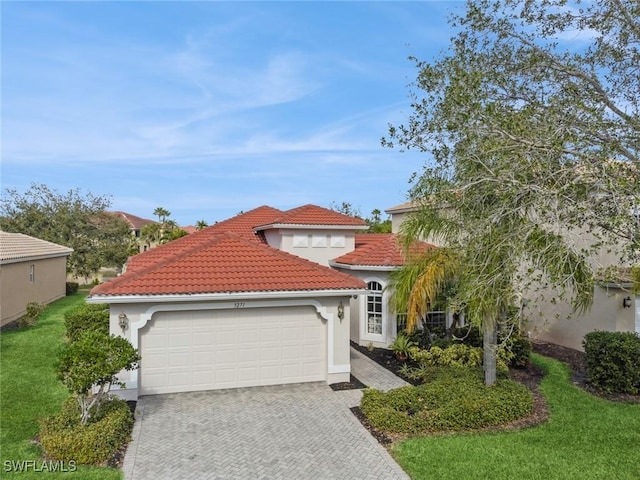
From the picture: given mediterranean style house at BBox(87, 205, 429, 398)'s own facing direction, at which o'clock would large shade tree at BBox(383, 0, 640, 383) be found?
The large shade tree is roughly at 10 o'clock from the mediterranean style house.

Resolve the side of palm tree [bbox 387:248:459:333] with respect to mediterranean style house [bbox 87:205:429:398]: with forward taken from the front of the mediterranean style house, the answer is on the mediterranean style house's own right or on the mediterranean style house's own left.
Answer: on the mediterranean style house's own left

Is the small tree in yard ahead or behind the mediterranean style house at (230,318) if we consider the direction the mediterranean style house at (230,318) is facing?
ahead

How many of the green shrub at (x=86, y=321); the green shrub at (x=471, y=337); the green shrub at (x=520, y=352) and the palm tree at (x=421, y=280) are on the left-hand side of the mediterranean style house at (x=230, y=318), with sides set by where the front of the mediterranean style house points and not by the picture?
3

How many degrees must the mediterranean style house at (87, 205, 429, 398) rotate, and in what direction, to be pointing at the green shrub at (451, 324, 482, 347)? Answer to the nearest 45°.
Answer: approximately 90° to its left

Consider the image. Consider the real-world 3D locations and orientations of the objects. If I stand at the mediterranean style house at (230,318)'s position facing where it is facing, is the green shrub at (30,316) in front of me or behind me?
behind

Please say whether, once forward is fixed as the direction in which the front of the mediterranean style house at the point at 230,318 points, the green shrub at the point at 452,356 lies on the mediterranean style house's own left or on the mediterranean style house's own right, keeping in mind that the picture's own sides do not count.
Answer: on the mediterranean style house's own left

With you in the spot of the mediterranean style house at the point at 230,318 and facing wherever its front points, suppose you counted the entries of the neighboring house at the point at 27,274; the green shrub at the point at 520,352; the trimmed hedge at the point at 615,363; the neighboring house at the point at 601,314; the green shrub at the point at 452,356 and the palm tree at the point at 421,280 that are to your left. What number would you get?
5

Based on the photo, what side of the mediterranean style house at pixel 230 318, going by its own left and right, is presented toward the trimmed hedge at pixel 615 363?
left

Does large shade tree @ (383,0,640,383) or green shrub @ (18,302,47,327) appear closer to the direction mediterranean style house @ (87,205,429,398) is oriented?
the large shade tree

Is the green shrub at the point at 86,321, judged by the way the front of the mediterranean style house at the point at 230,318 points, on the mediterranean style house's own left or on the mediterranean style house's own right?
on the mediterranean style house's own right

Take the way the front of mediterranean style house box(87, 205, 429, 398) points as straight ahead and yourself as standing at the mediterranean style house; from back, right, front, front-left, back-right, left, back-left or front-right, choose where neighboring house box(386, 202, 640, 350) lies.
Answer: left

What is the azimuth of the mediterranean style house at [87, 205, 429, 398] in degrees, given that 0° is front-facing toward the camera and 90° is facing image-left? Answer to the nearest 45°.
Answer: approximately 0°

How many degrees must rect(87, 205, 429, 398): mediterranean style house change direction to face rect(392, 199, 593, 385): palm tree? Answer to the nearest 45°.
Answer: approximately 45° to its left

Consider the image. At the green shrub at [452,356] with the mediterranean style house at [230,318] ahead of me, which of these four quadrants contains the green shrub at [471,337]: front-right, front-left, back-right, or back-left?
back-right

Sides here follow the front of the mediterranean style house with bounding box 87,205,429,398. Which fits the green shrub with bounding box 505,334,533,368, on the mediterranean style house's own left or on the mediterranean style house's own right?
on the mediterranean style house's own left
